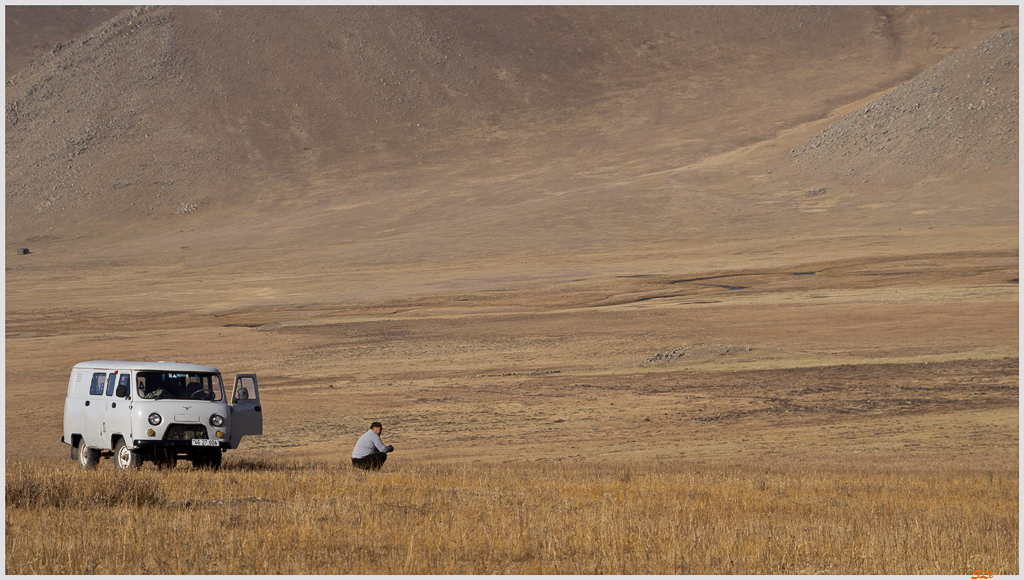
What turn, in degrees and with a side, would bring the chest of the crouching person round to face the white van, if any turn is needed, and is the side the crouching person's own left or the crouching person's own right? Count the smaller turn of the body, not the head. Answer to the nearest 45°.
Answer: approximately 180°

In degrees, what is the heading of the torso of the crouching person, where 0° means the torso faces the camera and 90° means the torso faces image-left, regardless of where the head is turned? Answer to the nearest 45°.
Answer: approximately 270°

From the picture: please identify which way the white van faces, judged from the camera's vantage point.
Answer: facing the viewer and to the right of the viewer

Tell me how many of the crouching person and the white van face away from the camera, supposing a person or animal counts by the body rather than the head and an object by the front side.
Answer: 0

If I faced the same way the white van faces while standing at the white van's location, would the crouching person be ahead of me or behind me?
ahead
